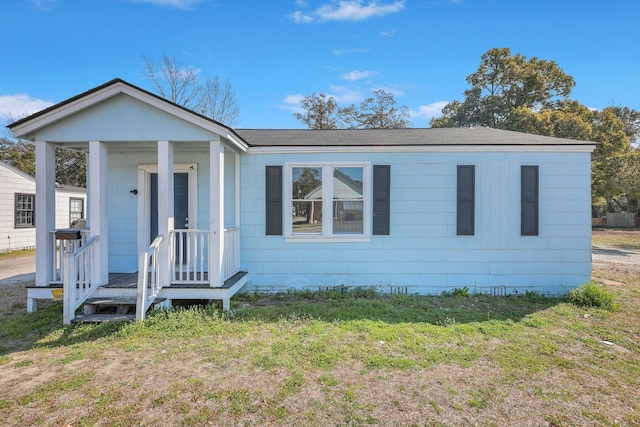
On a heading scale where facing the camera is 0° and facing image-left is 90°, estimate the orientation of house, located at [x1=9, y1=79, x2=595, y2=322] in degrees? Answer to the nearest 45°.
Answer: approximately 0°

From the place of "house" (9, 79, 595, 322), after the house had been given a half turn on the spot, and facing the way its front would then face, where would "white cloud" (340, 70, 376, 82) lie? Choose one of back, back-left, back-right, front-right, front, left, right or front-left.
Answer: front

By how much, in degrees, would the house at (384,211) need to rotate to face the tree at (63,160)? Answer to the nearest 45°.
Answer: approximately 135° to its right

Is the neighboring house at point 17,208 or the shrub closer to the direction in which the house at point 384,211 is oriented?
the shrub

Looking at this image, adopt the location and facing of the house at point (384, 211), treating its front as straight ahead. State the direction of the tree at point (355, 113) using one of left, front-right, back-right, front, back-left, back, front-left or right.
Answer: back

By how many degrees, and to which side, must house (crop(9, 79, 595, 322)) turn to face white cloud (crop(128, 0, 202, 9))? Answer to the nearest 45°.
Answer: approximately 135° to its right

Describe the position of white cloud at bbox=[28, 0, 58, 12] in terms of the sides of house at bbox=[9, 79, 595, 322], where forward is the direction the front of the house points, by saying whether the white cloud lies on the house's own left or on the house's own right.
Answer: on the house's own right

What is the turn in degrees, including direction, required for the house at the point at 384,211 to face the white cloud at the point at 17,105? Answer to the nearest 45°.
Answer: approximately 135° to its right

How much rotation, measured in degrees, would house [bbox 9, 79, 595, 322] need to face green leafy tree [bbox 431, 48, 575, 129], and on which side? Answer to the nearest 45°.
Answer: approximately 135° to its left

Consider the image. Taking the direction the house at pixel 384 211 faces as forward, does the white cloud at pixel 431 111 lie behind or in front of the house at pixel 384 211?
behind

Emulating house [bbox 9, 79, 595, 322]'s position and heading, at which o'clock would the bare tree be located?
The bare tree is roughly at 5 o'clock from the house.
